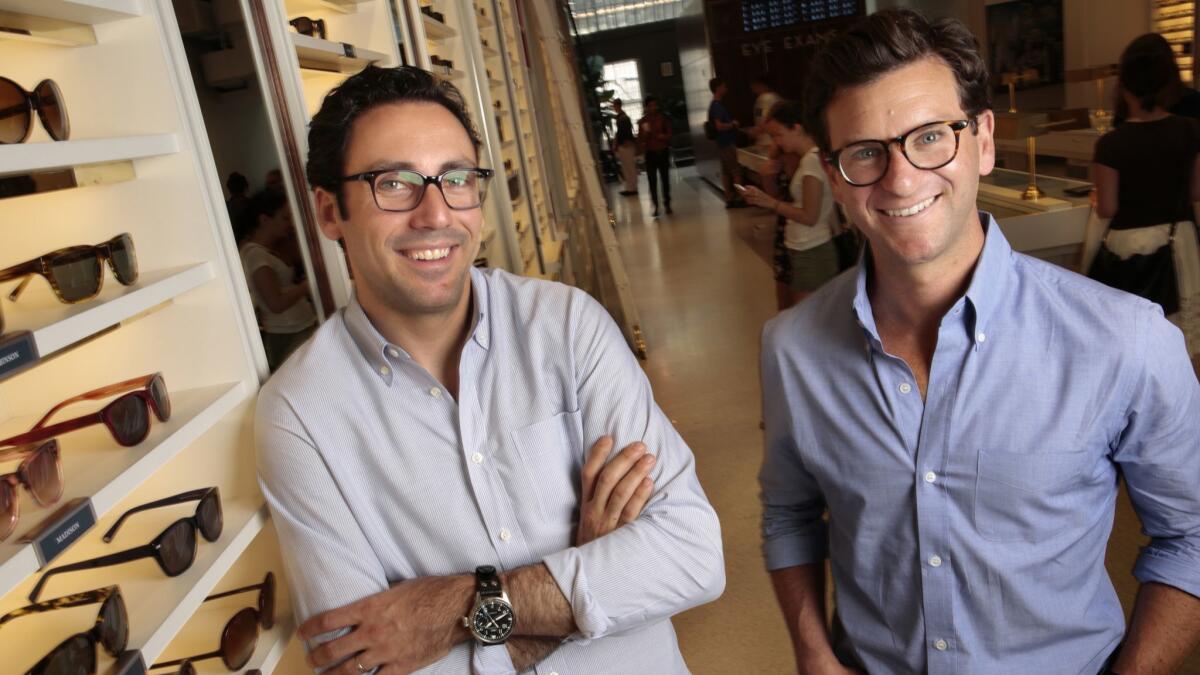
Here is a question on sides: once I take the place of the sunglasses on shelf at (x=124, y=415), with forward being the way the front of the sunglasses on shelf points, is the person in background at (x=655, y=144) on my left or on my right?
on my left

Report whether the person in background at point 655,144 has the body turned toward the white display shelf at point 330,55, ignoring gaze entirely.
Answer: yes

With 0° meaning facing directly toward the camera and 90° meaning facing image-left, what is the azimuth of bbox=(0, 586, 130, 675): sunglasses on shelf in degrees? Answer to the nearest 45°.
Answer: approximately 315°

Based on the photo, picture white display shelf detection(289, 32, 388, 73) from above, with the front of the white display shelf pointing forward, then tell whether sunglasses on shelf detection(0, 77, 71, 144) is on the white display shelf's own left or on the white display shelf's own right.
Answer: on the white display shelf's own right

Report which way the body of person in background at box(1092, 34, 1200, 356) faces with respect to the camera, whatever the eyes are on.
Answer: away from the camera

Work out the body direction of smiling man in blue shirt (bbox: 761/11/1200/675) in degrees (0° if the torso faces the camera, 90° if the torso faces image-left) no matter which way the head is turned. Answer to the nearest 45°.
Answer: approximately 0°

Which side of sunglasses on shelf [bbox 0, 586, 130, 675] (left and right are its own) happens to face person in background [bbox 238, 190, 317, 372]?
left

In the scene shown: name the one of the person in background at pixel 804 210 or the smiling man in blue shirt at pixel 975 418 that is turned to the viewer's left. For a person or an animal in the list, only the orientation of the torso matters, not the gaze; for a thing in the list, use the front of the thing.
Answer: the person in background

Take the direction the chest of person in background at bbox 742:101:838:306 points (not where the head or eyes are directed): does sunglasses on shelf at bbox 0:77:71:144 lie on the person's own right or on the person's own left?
on the person's own left

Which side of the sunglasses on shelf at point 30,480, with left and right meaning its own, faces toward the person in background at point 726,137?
left

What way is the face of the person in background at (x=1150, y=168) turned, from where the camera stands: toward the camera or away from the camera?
away from the camera

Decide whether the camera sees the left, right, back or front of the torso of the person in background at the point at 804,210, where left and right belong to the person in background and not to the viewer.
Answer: left
